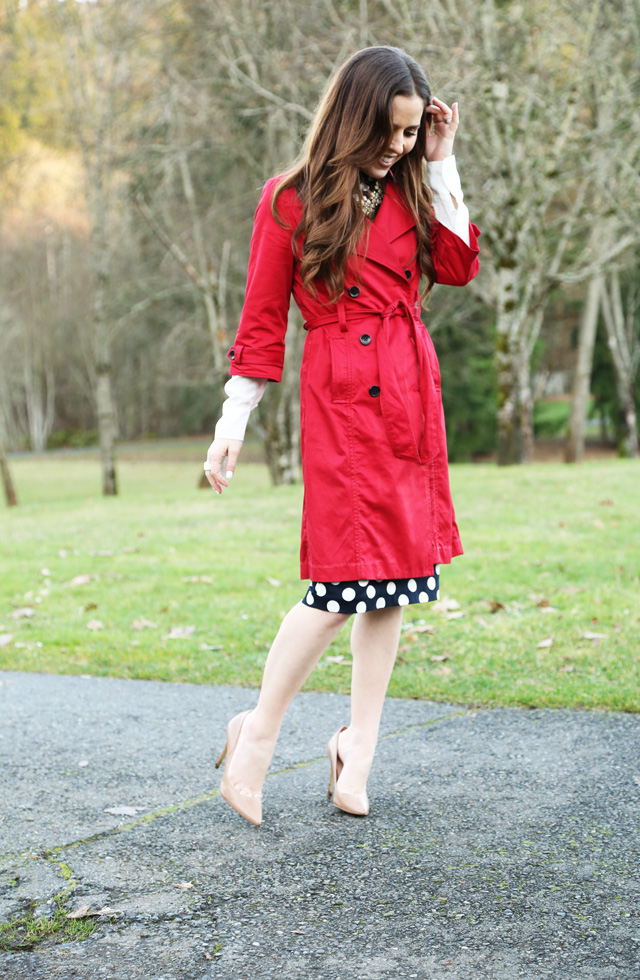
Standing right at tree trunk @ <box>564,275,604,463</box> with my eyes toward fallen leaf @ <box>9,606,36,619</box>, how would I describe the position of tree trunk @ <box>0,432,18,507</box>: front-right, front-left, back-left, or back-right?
front-right

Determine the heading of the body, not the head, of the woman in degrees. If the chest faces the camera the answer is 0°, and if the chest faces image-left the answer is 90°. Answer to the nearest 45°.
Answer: approximately 315°

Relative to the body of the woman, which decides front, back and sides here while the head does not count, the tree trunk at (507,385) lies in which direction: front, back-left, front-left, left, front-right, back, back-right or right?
back-left

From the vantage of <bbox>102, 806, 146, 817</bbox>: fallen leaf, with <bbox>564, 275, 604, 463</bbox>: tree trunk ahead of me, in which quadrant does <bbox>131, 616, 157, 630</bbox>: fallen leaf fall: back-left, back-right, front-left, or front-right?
front-left

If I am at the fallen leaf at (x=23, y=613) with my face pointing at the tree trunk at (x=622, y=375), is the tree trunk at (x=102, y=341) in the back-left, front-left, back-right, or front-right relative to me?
front-left

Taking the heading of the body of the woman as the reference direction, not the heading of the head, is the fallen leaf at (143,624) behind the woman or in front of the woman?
behind

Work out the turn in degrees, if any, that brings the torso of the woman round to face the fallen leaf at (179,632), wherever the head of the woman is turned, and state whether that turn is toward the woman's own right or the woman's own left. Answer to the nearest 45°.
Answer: approximately 135° to the woman's own left

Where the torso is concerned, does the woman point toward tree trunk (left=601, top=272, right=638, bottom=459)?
no

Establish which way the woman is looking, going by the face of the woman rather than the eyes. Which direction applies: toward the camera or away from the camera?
toward the camera

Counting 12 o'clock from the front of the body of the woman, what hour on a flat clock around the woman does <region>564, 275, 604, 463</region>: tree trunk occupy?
The tree trunk is roughly at 8 o'clock from the woman.

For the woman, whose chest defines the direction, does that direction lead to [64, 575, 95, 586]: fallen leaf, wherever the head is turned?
no

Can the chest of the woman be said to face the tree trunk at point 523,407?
no
